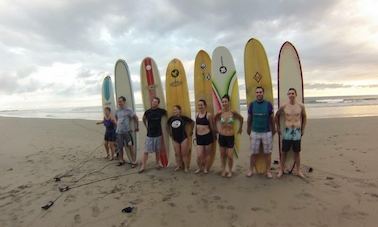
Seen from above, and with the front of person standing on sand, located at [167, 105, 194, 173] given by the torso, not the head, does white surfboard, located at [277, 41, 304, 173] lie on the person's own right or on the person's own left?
on the person's own left

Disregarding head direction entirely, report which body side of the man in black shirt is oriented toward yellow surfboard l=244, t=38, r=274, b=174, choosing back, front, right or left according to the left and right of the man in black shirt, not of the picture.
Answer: left

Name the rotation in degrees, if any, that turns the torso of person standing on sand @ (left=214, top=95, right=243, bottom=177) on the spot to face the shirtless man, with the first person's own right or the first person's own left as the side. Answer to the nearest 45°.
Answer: approximately 90° to the first person's own left

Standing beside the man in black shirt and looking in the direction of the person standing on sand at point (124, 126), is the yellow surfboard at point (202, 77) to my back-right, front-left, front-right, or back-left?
back-right

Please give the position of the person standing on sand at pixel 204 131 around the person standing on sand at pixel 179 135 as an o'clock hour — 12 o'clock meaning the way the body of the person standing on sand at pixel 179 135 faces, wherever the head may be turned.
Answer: the person standing on sand at pixel 204 131 is roughly at 10 o'clock from the person standing on sand at pixel 179 135.

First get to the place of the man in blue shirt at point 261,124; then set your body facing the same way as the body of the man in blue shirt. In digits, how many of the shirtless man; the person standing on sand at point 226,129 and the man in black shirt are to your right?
2

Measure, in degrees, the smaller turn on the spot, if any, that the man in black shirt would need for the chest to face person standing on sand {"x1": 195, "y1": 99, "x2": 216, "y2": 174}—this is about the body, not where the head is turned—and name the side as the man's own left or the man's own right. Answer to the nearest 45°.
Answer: approximately 45° to the man's own left

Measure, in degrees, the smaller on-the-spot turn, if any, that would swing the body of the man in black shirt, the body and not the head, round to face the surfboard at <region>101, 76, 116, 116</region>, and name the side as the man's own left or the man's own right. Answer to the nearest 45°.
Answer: approximately 135° to the man's own right

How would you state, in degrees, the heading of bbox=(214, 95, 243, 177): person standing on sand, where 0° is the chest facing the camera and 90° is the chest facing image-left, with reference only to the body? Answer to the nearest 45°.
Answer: approximately 0°

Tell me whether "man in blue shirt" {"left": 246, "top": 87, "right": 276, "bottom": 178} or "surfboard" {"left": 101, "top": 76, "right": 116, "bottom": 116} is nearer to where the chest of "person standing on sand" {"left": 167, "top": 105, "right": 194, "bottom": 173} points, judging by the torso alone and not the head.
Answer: the man in blue shirt

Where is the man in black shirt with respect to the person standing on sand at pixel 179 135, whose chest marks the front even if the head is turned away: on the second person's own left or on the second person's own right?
on the second person's own right
